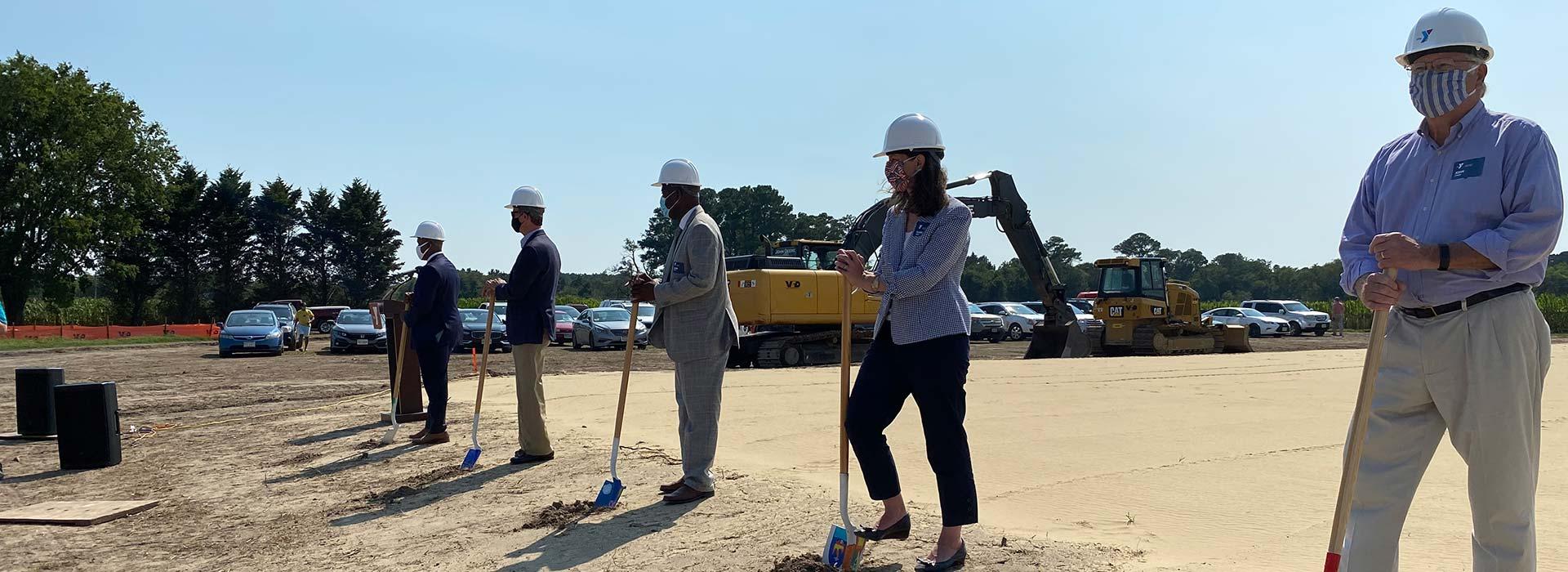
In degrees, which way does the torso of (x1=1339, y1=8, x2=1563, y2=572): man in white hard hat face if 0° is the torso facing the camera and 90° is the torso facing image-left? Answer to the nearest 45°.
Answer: approximately 45°

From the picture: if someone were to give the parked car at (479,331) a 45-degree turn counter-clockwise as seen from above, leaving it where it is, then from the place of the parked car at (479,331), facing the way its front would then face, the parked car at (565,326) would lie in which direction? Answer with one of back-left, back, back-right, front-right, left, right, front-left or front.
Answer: left

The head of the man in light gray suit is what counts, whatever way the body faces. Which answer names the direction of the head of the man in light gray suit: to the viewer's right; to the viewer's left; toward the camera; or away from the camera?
to the viewer's left

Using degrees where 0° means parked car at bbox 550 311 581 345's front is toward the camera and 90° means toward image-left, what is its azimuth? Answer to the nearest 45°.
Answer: approximately 0°

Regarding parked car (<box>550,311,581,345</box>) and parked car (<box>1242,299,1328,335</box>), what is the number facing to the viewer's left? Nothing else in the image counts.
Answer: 0

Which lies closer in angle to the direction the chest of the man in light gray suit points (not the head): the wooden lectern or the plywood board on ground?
the plywood board on ground

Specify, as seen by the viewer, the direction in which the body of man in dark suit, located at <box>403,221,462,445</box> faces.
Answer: to the viewer's left

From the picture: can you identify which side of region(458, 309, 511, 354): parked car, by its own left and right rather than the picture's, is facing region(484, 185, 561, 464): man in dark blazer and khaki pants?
front

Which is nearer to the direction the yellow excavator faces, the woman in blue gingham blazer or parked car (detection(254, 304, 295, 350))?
the woman in blue gingham blazer

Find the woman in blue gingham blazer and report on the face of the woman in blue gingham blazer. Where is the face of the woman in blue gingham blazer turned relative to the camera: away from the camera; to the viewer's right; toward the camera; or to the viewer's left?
to the viewer's left

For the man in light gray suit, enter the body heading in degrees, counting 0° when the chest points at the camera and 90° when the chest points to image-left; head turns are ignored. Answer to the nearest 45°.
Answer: approximately 90°

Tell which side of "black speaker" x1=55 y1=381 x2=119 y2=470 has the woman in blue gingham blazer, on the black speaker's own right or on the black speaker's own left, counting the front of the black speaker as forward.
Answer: on the black speaker's own left
